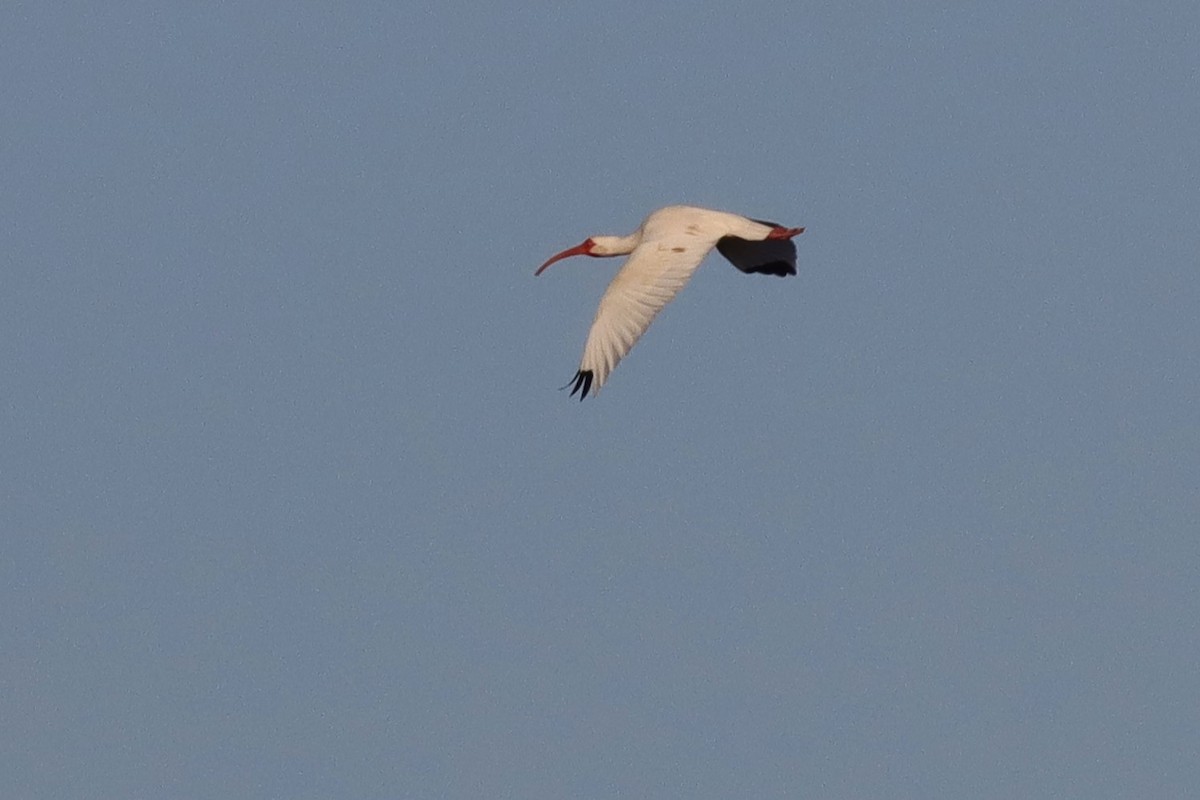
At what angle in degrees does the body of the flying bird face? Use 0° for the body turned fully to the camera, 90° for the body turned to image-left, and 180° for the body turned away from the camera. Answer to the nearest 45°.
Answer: approximately 90°
